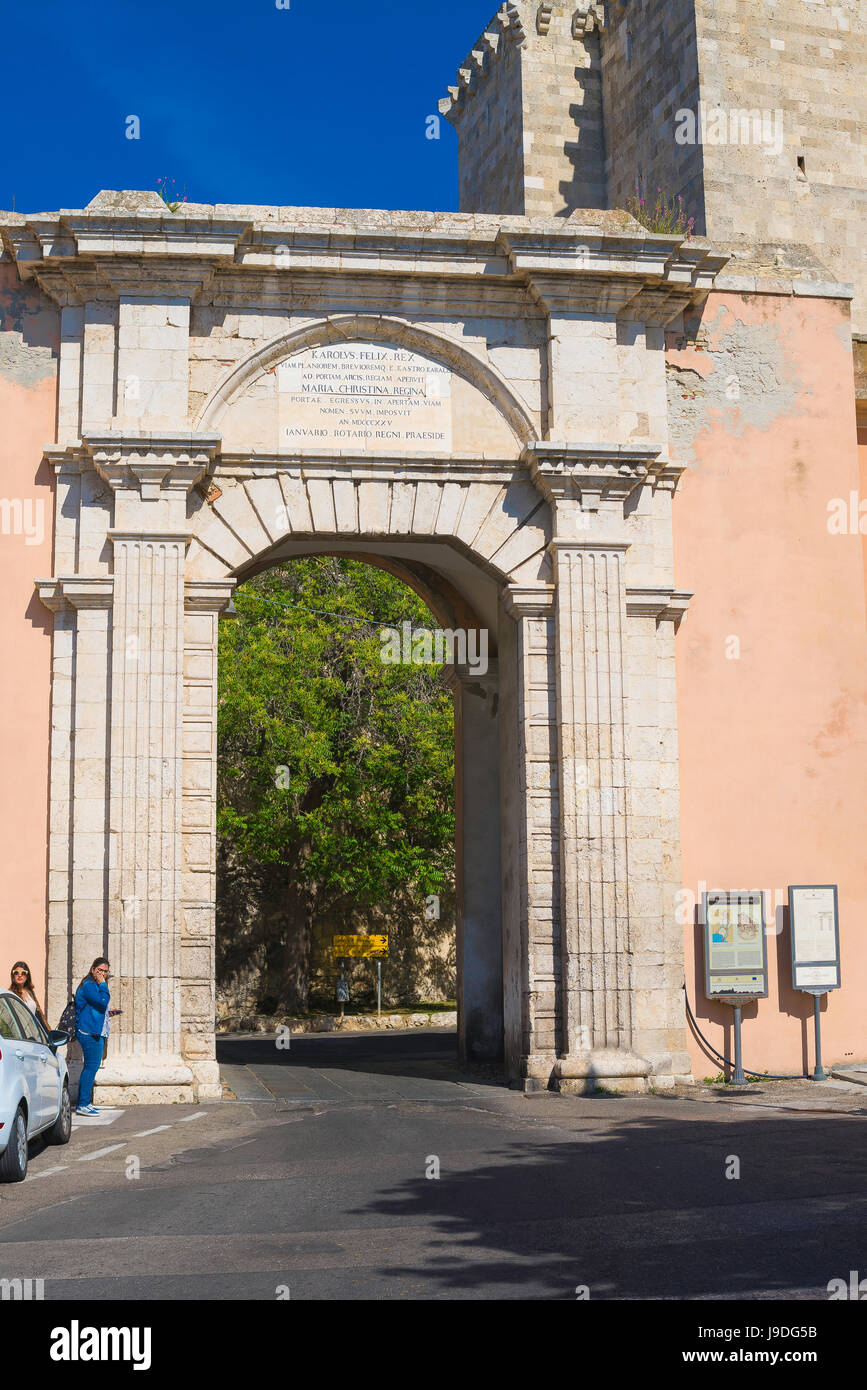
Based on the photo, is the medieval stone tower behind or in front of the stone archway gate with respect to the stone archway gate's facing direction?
behind

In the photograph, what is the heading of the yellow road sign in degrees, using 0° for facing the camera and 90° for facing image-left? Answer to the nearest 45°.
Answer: approximately 0°

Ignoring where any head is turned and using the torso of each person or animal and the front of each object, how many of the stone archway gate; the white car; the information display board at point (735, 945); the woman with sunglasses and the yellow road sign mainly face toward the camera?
4

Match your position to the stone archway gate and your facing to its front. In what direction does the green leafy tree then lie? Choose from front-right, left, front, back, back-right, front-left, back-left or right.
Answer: back

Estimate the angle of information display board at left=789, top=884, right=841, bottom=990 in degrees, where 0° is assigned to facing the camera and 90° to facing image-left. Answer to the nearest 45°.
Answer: approximately 0°

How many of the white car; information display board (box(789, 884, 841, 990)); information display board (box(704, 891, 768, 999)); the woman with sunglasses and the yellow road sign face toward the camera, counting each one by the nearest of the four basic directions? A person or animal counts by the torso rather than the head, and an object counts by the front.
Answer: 4
